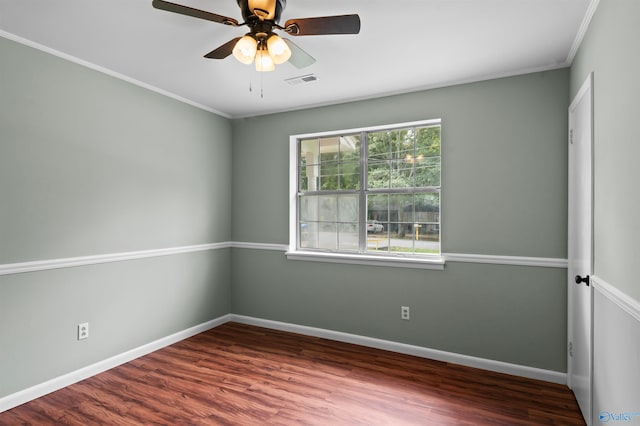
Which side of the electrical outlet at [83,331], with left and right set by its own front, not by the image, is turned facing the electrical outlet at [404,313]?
front

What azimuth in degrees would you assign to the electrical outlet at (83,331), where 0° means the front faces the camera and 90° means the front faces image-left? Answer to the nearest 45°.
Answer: approximately 315°

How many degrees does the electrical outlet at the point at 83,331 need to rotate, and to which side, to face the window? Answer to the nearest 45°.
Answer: approximately 45° to its left

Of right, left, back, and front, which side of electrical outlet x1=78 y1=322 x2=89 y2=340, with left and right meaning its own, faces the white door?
front
